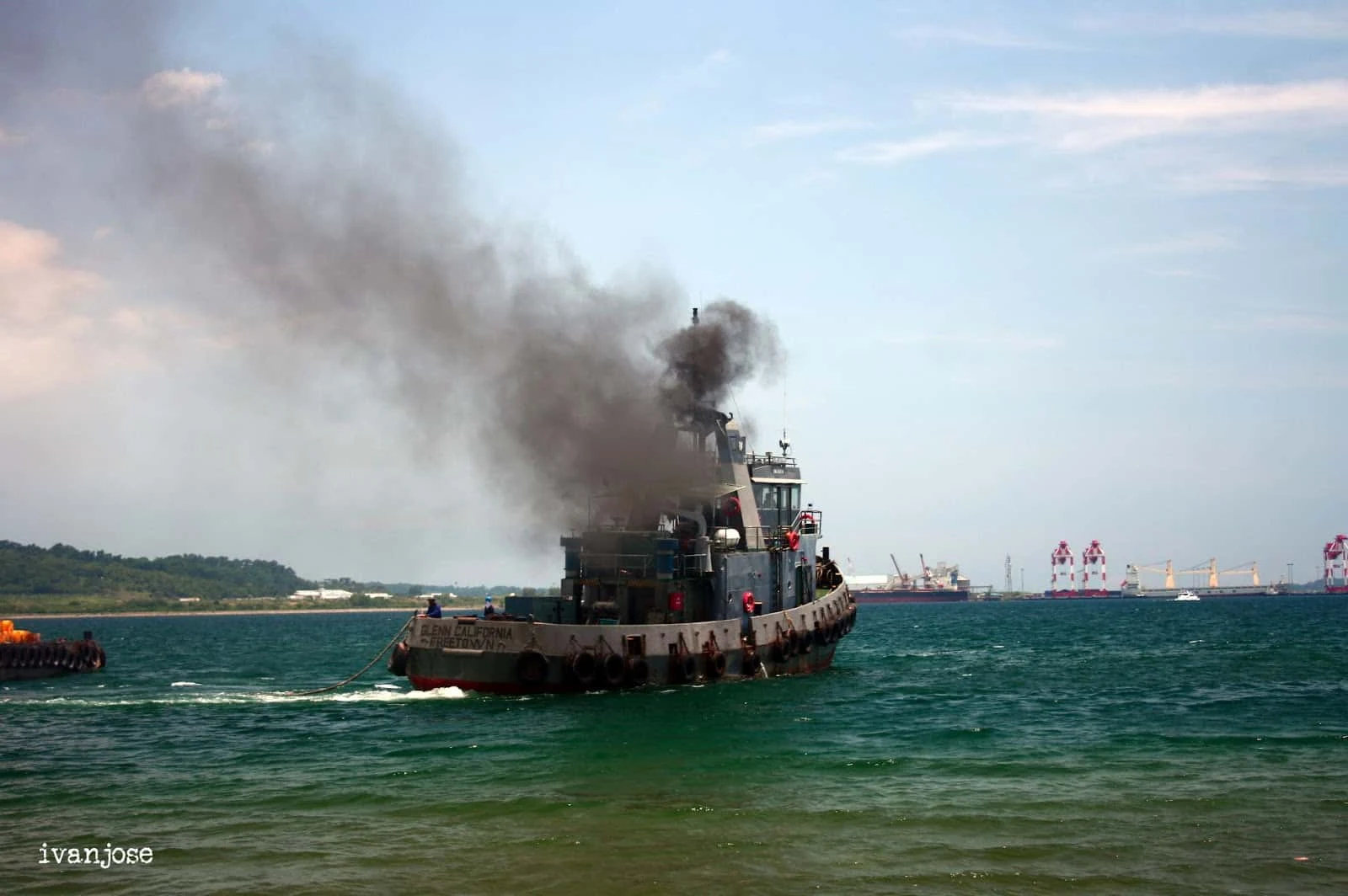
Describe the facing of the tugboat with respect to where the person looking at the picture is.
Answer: facing away from the viewer and to the right of the viewer
